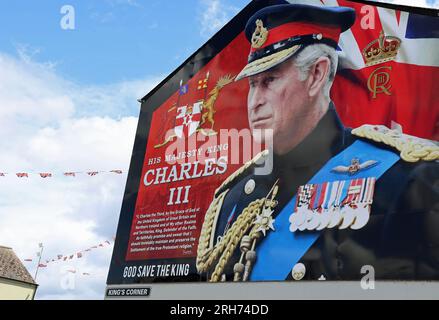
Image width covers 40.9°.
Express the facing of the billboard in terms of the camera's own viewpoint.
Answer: facing the viewer and to the left of the viewer
